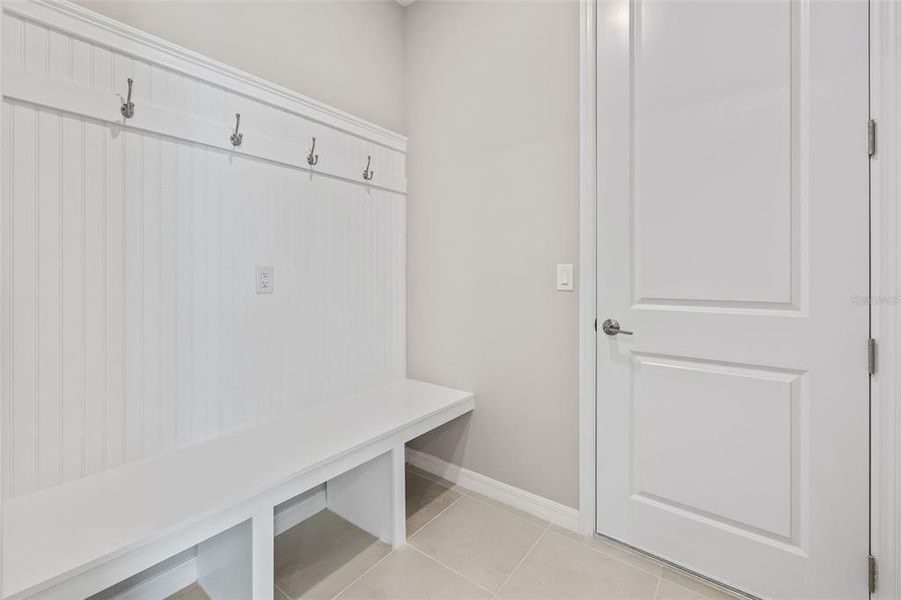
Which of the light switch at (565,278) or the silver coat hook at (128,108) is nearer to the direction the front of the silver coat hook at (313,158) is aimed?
the light switch

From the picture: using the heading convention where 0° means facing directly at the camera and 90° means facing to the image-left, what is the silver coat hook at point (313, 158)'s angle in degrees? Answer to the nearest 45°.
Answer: approximately 315°

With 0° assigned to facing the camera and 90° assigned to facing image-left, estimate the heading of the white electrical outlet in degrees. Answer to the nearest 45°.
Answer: approximately 0°

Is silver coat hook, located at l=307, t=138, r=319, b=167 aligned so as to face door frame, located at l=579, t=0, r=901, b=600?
yes
